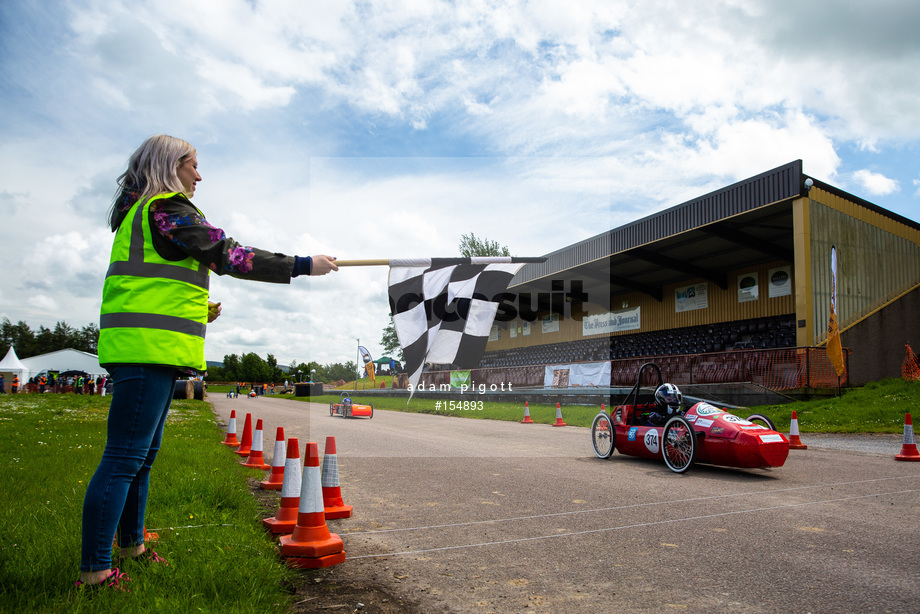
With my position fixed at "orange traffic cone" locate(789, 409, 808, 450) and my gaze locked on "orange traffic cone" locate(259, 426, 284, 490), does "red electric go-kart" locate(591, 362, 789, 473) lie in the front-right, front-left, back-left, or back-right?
front-left

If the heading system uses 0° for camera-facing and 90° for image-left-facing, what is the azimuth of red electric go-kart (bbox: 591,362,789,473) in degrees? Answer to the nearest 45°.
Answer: approximately 315°

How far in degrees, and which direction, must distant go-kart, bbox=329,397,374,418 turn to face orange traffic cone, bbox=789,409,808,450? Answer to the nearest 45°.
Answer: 0° — it already faces it

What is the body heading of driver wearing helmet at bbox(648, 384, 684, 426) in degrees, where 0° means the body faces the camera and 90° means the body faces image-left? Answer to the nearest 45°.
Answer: approximately 315°

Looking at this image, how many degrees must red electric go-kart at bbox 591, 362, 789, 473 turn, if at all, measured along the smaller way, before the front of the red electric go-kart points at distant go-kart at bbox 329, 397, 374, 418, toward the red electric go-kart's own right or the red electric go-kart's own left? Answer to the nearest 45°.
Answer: approximately 180°

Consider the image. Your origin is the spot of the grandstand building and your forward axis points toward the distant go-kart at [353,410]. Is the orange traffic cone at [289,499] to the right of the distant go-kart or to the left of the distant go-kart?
left

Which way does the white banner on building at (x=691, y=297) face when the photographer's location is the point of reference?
facing the viewer and to the left of the viewer

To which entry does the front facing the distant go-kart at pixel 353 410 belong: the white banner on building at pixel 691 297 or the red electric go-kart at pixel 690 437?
the white banner on building

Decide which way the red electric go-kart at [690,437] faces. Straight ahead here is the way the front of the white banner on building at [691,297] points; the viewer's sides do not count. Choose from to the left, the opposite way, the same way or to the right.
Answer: to the left

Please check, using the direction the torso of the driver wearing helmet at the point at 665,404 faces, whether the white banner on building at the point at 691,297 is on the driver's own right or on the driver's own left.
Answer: on the driver's own left

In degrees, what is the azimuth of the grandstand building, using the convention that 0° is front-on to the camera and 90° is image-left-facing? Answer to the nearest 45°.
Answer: approximately 45°

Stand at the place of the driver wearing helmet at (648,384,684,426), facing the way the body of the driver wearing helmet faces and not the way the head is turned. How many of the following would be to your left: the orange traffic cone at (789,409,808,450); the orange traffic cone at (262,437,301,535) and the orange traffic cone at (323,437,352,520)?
1

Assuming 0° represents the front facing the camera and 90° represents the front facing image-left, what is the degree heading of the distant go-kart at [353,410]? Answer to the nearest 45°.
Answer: approximately 315°

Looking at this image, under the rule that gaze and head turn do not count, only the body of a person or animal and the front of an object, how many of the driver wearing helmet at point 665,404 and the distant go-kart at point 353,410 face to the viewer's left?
0

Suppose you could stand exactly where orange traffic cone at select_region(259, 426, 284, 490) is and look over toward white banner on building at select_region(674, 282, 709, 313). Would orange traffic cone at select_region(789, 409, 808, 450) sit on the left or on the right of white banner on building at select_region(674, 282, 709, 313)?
right

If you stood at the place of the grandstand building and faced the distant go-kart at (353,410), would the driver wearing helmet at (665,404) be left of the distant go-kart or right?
left

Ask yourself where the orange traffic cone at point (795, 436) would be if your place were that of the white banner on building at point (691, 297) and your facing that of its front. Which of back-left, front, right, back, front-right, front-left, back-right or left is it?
front-left

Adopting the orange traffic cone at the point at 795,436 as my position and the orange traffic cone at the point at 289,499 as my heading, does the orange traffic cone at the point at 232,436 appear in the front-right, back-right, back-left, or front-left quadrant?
front-right
